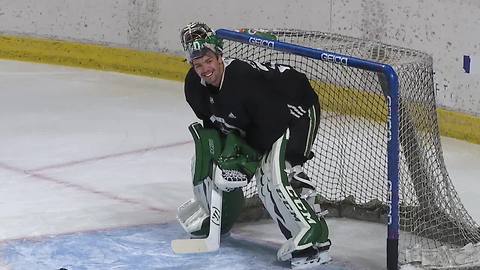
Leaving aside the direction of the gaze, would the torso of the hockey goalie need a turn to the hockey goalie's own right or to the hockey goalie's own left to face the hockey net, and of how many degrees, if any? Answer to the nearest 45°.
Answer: approximately 180°

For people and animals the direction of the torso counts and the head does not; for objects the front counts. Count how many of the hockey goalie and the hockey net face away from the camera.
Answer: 0

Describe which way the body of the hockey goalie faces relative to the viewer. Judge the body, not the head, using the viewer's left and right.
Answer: facing the viewer and to the left of the viewer

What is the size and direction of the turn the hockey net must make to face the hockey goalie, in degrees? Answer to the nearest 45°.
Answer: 0° — it already faces them
